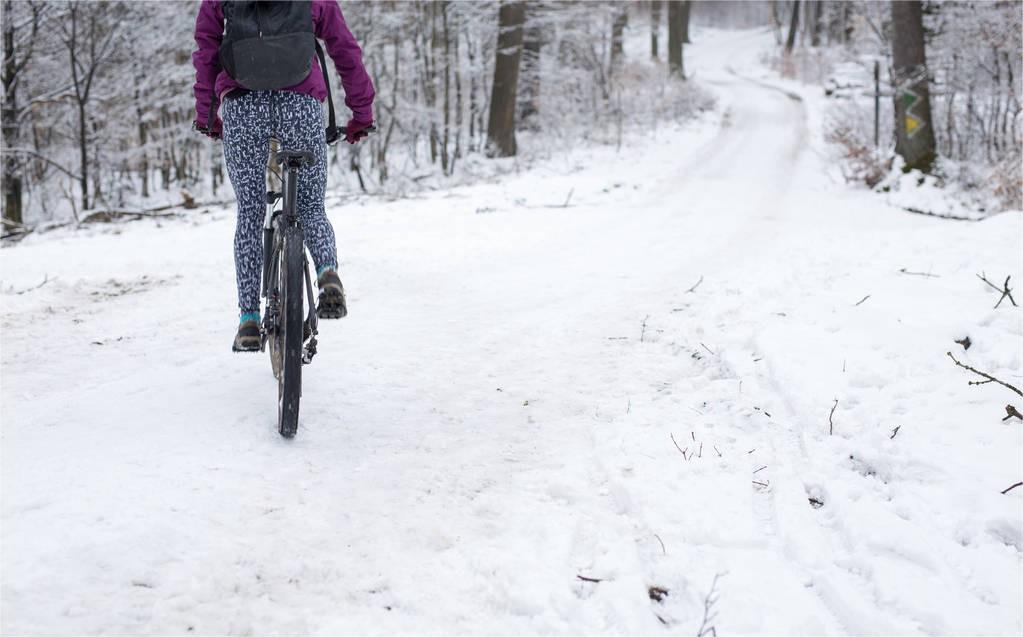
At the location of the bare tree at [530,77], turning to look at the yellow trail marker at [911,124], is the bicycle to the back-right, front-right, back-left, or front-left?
front-right

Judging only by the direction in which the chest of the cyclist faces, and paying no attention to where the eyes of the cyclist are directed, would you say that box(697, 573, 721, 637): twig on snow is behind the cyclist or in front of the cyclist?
behind

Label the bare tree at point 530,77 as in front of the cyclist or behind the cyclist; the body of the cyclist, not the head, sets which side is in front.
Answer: in front

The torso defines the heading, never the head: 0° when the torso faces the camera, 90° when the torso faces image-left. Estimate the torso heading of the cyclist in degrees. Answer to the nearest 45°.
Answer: approximately 180°

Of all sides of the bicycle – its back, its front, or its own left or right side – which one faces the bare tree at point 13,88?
front

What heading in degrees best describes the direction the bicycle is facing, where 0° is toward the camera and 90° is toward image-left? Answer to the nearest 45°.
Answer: approximately 180°

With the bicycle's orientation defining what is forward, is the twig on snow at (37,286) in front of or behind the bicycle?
in front

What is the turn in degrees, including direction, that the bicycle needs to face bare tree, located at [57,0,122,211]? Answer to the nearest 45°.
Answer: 0° — it already faces it
